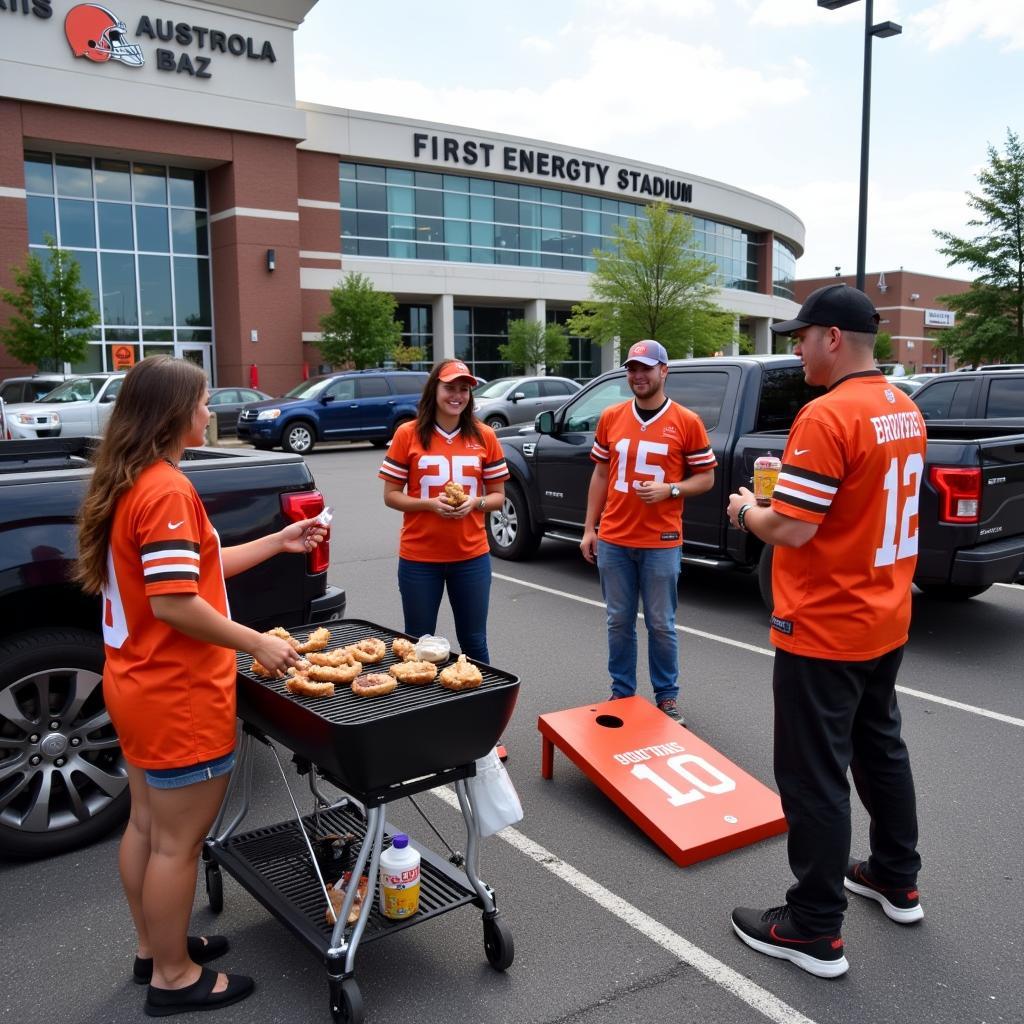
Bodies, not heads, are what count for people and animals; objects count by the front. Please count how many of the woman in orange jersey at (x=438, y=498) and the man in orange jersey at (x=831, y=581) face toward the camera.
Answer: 1

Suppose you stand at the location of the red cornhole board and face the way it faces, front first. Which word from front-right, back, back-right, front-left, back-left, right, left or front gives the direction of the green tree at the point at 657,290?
back-left

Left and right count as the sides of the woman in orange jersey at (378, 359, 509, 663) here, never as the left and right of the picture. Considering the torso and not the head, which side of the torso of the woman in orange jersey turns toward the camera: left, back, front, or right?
front

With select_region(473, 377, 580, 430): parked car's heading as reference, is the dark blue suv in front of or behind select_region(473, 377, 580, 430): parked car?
in front

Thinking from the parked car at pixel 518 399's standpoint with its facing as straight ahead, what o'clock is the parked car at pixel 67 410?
the parked car at pixel 67 410 is roughly at 1 o'clock from the parked car at pixel 518 399.

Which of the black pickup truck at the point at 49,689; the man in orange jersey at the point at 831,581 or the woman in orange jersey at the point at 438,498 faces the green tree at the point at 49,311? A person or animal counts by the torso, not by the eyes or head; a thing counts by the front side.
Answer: the man in orange jersey

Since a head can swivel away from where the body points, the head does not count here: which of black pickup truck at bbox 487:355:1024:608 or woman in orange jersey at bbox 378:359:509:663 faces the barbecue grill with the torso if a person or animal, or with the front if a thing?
the woman in orange jersey

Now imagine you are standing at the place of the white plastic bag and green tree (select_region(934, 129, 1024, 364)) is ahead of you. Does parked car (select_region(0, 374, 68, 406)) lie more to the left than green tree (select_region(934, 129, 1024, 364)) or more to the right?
left

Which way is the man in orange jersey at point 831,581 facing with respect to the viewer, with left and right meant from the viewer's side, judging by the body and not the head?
facing away from the viewer and to the left of the viewer

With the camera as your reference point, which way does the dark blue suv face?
facing the viewer and to the left of the viewer

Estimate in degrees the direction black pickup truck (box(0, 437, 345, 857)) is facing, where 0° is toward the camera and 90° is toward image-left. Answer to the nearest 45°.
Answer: approximately 45°

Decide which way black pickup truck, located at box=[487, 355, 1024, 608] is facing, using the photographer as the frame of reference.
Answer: facing away from the viewer and to the left of the viewer

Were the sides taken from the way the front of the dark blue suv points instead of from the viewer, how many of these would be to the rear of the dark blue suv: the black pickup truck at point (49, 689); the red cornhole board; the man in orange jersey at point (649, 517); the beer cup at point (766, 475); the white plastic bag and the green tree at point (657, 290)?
1

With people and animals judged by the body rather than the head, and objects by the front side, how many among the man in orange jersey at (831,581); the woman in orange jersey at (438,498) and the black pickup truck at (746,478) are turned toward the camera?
1

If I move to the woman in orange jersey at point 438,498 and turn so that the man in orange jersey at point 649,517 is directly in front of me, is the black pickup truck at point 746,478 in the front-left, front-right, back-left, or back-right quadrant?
front-left

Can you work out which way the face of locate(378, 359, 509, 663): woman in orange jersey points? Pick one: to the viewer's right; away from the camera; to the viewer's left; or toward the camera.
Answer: toward the camera

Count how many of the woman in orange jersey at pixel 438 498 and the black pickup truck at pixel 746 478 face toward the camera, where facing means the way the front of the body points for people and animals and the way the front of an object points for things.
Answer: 1

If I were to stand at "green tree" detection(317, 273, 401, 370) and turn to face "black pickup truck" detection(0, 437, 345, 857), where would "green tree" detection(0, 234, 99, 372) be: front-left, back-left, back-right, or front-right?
front-right
